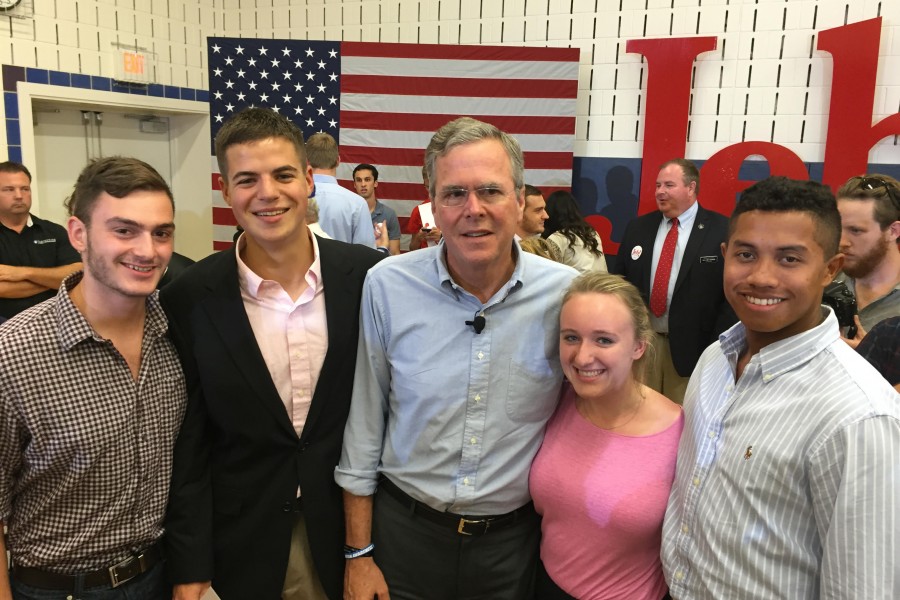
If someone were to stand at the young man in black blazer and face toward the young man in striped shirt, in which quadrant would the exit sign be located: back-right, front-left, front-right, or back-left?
back-left

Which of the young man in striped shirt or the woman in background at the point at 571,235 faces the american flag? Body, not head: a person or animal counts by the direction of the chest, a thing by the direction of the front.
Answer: the woman in background

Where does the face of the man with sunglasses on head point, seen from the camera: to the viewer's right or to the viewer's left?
to the viewer's left

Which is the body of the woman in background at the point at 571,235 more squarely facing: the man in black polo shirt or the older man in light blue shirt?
the man in black polo shirt

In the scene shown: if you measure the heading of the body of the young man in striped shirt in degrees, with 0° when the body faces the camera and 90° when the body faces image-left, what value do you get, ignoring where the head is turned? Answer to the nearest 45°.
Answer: approximately 45°

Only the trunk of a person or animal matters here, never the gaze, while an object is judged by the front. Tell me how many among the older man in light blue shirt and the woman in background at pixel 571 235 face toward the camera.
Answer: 1

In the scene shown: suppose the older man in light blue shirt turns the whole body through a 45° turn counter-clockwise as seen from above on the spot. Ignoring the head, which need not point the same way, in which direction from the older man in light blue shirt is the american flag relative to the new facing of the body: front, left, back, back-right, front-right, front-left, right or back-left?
back-left

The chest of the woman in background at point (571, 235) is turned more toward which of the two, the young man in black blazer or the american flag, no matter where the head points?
the american flag

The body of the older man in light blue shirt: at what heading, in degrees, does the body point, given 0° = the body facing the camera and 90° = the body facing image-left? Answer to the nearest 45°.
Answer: approximately 0°

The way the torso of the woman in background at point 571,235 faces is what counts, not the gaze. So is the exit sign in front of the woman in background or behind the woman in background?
in front

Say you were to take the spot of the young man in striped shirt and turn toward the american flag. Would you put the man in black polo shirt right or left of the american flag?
left
